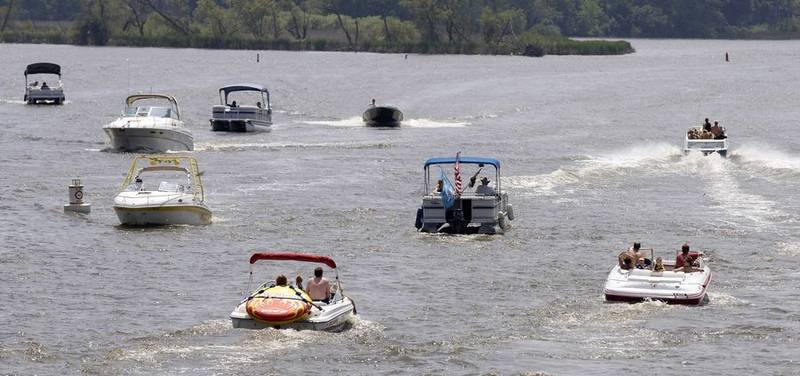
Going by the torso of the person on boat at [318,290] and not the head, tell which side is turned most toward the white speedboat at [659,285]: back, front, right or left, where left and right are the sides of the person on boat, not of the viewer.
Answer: right

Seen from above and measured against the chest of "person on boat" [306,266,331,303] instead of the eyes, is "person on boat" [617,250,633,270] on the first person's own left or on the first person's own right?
on the first person's own right

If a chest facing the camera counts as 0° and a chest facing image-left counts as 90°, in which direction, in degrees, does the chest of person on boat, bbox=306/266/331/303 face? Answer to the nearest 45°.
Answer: approximately 180°
